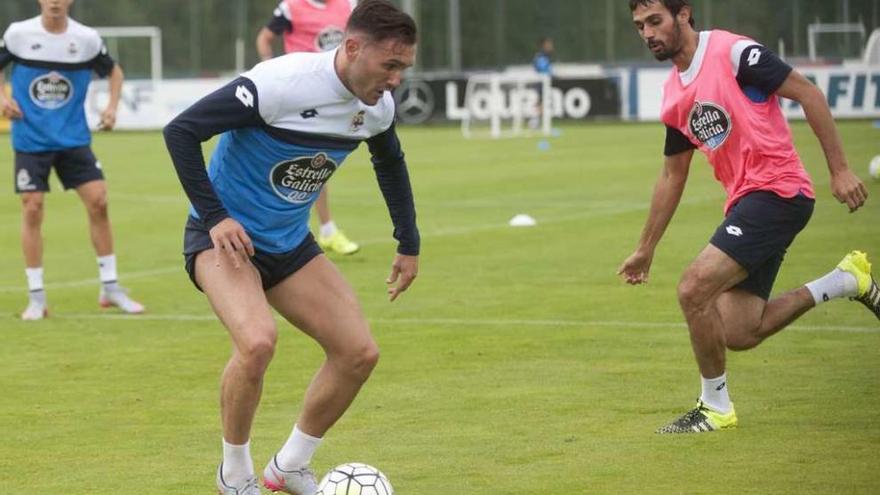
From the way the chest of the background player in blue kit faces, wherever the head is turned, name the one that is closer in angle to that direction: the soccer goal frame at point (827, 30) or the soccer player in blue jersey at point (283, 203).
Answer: the soccer player in blue jersey

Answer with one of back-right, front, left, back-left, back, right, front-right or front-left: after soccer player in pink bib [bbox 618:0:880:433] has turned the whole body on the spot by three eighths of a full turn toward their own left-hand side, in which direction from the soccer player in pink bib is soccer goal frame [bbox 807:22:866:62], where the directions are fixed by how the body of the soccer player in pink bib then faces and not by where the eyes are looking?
left

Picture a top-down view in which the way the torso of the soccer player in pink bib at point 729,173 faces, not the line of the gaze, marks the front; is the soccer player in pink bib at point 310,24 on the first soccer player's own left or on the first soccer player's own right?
on the first soccer player's own right

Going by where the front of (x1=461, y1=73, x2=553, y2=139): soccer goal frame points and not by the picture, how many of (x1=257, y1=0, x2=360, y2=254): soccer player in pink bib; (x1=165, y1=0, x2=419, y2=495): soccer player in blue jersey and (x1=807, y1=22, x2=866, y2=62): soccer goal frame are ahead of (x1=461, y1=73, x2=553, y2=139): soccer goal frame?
2

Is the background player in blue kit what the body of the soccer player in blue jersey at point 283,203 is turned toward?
no

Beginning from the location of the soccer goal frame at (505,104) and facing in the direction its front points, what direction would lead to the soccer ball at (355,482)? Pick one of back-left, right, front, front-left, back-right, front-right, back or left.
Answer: front

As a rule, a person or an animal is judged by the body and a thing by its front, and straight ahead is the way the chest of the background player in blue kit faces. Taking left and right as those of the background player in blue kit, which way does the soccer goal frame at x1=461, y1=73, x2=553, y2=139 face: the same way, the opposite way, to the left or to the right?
the same way

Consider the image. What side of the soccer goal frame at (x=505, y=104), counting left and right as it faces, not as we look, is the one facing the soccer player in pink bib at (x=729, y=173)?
front

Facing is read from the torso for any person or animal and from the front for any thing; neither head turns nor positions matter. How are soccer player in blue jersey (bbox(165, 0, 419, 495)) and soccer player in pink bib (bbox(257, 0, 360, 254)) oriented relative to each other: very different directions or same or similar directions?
same or similar directions

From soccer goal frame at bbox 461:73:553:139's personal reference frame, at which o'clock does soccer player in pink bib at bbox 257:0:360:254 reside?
The soccer player in pink bib is roughly at 12 o'clock from the soccer goal frame.

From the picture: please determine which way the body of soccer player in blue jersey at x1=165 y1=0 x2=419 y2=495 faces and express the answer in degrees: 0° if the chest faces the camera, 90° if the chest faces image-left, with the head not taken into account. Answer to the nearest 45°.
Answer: approximately 315°

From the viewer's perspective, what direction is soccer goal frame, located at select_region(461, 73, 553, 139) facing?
toward the camera

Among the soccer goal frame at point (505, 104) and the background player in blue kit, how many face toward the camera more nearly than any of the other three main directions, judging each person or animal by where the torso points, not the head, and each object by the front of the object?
2
